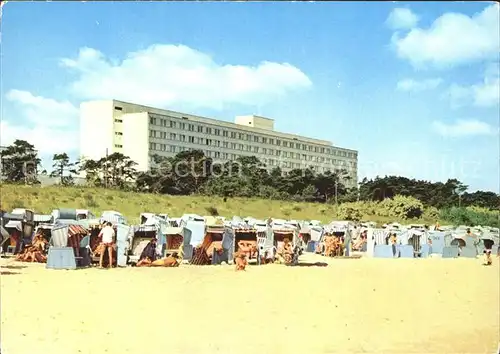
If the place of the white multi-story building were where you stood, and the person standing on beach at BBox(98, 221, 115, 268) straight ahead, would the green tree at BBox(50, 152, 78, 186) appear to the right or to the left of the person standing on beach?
right

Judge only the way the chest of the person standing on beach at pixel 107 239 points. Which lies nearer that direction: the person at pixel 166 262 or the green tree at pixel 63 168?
the green tree

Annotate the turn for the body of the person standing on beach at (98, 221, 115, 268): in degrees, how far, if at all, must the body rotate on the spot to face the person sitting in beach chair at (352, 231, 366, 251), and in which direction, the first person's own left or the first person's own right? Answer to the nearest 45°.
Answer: approximately 45° to the first person's own right

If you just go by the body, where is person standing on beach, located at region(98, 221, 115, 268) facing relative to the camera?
away from the camera
